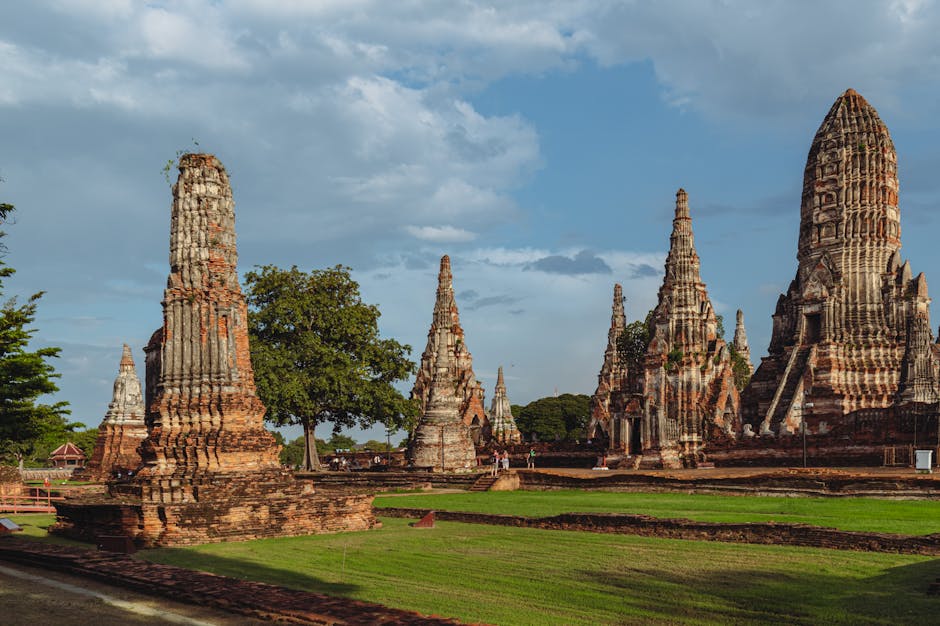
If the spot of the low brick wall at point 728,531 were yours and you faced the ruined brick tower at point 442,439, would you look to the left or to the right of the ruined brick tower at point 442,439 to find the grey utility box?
right
